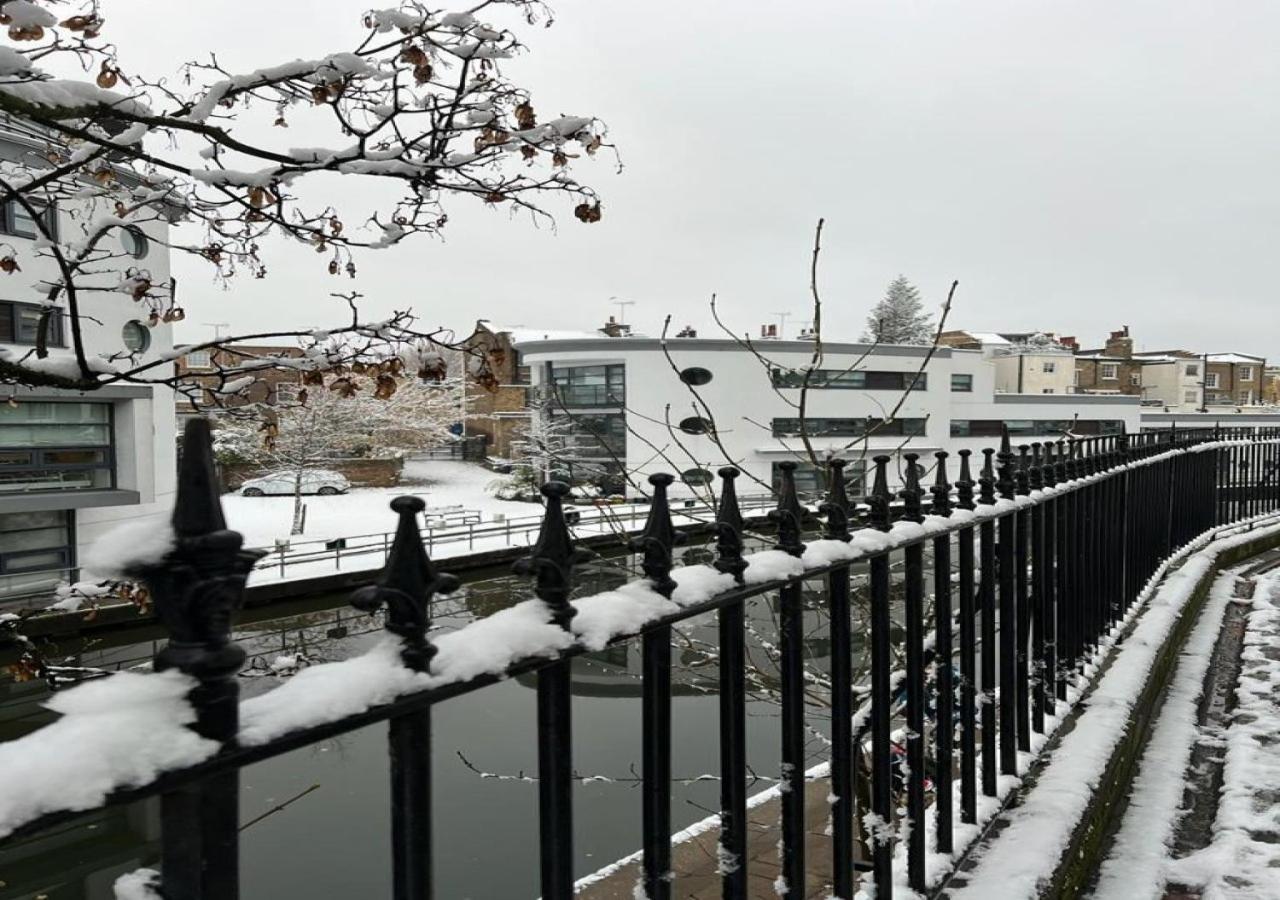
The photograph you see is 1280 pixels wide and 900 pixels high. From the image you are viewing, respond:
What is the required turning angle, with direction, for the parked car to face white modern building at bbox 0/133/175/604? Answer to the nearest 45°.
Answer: approximately 90° to its left

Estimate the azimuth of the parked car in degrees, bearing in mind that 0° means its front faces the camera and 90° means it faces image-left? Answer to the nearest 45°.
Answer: approximately 90°

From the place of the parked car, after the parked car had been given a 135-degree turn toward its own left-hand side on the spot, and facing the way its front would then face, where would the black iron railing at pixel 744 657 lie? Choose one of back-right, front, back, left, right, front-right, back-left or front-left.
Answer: front-right

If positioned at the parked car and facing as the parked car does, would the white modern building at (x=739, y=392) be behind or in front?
behind
